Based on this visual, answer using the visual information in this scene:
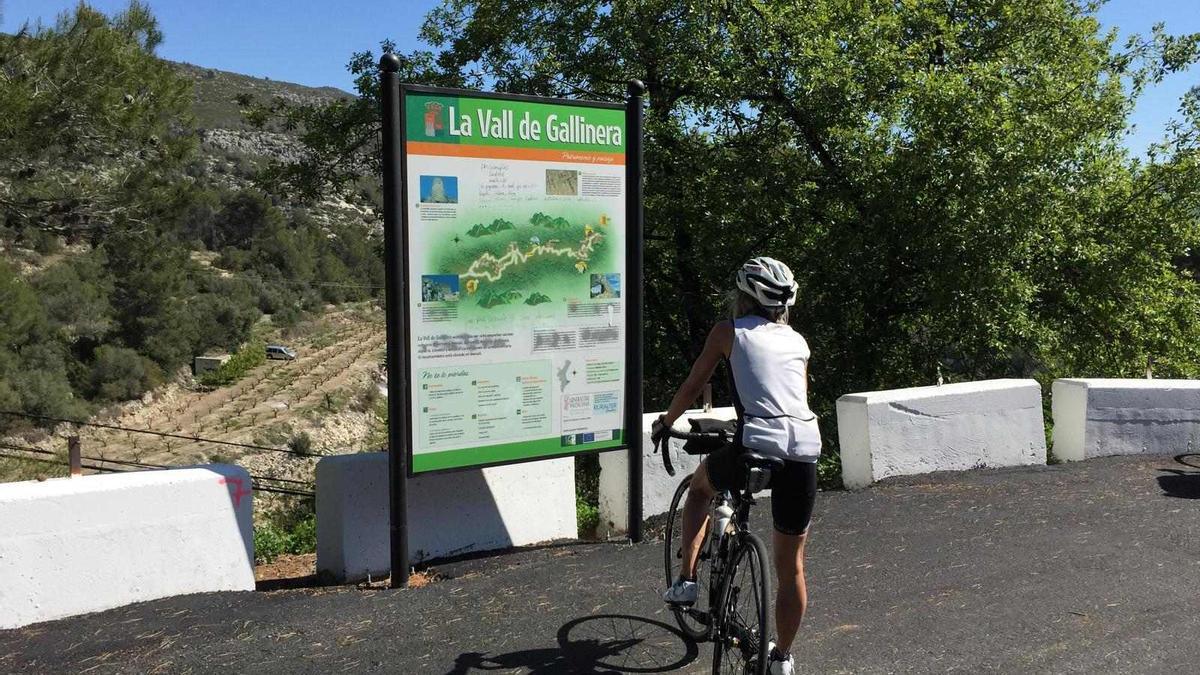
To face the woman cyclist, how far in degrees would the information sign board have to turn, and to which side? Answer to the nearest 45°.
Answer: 0° — it already faces them

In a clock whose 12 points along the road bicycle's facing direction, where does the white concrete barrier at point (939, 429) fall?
The white concrete barrier is roughly at 2 o'clock from the road bicycle.

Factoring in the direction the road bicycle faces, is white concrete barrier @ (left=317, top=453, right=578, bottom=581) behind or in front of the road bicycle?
in front

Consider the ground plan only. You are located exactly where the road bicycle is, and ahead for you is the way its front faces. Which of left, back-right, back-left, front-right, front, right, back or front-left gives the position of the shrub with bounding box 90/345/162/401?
front

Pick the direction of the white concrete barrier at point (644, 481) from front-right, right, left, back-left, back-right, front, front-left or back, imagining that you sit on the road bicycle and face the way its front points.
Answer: front-right

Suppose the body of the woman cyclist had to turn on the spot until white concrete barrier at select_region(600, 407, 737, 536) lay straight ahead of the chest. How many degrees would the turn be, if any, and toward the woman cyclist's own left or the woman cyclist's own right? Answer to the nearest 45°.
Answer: approximately 45° to the woman cyclist's own right

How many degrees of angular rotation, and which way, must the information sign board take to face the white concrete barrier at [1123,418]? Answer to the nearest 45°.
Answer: approximately 90° to its left

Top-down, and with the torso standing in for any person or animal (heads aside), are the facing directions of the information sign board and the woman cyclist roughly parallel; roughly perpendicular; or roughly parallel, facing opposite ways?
roughly parallel, facing opposite ways

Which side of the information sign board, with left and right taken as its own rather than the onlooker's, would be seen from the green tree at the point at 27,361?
back

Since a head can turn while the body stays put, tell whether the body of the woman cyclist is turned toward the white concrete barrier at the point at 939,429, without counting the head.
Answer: no

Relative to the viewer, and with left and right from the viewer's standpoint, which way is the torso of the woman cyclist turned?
facing away from the viewer and to the left of the viewer

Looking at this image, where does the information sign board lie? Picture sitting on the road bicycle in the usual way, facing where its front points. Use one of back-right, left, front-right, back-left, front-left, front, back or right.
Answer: front

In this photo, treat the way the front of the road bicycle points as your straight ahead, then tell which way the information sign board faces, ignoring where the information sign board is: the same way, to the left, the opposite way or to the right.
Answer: the opposite way

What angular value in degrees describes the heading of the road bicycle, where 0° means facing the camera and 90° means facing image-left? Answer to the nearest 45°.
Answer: approximately 135°

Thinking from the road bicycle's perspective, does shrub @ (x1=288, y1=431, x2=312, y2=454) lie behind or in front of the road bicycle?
in front

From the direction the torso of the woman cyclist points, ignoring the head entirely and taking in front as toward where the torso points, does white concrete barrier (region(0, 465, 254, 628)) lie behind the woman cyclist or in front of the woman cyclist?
in front

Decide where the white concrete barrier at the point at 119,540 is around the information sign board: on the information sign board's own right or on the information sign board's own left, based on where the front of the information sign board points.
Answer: on the information sign board's own right

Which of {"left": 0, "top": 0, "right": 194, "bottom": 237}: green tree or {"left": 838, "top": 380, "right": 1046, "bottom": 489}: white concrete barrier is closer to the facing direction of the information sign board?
the white concrete barrier
